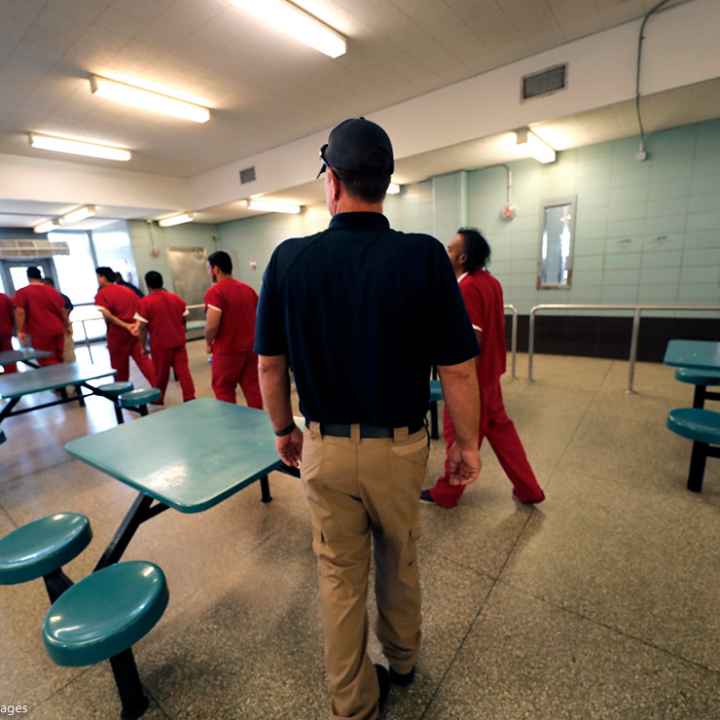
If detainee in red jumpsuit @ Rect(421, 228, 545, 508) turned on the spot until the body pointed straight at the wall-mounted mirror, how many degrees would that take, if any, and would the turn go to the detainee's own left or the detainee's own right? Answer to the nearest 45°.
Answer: approximately 90° to the detainee's own right

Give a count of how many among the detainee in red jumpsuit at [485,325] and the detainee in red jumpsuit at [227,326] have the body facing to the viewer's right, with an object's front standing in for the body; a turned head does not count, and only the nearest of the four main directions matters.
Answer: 0

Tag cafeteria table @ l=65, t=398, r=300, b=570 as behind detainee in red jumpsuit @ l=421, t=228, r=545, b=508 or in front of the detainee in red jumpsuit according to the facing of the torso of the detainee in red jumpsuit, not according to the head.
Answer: in front

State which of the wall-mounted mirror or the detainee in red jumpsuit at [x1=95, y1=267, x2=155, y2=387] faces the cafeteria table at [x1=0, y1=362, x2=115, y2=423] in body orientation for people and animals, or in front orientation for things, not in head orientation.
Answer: the wall-mounted mirror

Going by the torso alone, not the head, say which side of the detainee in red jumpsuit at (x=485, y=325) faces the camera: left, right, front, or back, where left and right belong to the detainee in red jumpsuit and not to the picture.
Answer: left

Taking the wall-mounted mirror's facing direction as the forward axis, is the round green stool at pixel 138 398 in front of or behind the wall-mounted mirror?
in front

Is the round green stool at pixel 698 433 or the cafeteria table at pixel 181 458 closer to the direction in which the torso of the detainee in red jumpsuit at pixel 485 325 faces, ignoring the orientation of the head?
the cafeteria table

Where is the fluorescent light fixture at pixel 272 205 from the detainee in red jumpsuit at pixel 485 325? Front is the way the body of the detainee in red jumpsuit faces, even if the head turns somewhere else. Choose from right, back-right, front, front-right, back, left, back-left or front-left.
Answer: front-right

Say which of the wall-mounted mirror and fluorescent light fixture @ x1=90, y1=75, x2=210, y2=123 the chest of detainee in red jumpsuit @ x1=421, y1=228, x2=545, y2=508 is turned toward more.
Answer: the fluorescent light fixture

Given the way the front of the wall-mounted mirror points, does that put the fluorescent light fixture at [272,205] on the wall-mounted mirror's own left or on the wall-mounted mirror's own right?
on the wall-mounted mirror's own right

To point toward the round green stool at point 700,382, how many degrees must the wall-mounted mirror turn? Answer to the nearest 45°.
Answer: approximately 45° to its left

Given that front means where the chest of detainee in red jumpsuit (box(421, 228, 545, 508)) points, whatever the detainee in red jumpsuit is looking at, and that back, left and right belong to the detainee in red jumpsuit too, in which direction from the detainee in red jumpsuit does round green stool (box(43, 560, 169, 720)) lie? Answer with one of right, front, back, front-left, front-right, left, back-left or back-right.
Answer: front-left

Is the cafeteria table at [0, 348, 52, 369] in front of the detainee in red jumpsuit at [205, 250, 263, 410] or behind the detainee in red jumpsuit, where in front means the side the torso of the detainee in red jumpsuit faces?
in front

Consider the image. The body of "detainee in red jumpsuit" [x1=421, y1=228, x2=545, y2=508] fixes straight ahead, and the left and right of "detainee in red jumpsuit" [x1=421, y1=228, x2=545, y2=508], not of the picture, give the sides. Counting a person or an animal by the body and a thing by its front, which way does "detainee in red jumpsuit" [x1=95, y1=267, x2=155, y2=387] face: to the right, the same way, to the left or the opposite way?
the same way

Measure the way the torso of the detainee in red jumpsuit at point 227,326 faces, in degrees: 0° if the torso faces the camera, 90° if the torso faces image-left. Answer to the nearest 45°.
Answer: approximately 135°

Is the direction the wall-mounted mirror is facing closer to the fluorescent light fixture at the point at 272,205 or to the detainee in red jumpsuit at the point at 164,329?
the detainee in red jumpsuit

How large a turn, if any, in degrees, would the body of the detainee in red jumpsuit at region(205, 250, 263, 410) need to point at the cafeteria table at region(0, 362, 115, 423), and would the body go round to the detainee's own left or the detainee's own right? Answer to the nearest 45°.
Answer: approximately 45° to the detainee's own left
